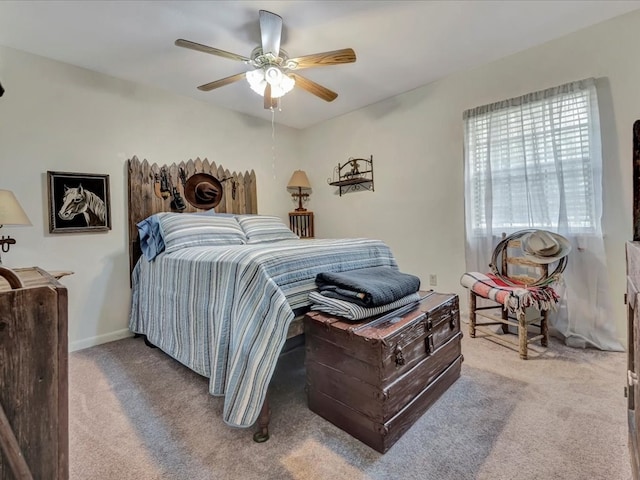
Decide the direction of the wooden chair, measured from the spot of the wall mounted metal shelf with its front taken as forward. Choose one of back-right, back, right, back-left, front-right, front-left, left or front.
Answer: left

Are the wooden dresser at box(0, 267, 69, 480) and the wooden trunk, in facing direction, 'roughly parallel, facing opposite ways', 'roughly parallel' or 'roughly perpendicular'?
roughly perpendicular

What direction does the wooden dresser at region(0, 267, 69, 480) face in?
to the viewer's right

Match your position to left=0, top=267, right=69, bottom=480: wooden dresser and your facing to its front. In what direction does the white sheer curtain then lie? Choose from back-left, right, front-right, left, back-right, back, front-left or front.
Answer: front

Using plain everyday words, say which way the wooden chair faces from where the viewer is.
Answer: facing the viewer and to the left of the viewer

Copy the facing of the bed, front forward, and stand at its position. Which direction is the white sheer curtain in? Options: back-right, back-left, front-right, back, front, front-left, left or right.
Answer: front-left

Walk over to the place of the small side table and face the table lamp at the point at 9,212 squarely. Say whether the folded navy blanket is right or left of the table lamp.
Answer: left

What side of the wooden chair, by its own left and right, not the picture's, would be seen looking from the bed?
front

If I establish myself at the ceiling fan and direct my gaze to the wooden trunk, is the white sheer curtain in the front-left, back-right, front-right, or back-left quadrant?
front-left

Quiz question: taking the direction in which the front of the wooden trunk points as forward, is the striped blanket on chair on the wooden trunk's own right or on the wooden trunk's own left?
on the wooden trunk's own left

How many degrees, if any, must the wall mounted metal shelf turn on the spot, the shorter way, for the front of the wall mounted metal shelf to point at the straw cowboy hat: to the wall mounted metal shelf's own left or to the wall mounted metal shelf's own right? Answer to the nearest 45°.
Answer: approximately 90° to the wall mounted metal shelf's own left

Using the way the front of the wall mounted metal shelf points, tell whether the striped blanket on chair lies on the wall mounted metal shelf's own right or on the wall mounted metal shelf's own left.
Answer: on the wall mounted metal shelf's own left

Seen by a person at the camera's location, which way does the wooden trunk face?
facing the viewer and to the right of the viewer

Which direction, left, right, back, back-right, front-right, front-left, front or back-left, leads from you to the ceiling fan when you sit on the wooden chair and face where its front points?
front

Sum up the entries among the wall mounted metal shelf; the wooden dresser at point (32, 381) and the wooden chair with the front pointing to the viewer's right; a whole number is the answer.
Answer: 1

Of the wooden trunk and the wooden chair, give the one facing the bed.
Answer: the wooden chair
